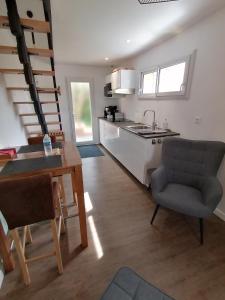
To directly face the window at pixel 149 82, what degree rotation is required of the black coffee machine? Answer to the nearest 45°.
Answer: approximately 90° to its left

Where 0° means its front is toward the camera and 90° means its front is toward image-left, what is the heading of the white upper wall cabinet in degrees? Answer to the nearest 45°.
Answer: approximately 45°

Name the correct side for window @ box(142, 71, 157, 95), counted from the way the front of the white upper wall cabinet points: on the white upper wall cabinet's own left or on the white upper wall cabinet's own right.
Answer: on the white upper wall cabinet's own left

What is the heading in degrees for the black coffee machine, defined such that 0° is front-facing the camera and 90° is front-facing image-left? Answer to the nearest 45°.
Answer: approximately 45°

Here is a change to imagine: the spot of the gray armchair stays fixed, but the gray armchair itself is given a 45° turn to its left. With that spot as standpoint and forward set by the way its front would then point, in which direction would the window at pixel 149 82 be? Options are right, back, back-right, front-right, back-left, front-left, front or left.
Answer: back-right

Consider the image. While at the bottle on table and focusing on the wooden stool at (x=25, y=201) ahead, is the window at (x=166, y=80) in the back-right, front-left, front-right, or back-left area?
back-left

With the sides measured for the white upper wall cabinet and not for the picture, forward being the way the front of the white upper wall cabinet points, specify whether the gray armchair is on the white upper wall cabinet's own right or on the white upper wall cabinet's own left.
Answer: on the white upper wall cabinet's own left

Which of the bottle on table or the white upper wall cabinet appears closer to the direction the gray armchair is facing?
the bottle on table

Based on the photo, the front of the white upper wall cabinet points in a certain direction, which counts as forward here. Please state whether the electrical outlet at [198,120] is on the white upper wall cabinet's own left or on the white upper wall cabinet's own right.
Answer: on the white upper wall cabinet's own left
